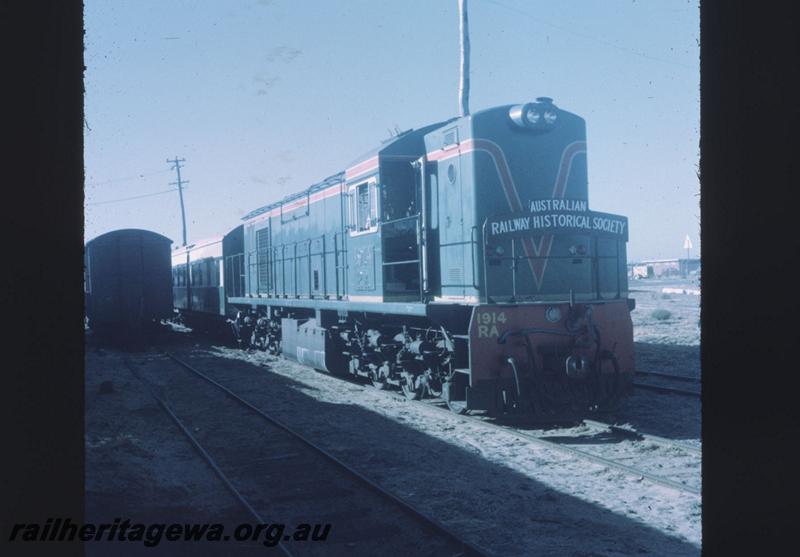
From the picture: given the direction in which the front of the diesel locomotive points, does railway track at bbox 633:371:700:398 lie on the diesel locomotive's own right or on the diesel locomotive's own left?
on the diesel locomotive's own left

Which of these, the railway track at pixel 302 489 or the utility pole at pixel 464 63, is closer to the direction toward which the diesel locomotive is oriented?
the railway track

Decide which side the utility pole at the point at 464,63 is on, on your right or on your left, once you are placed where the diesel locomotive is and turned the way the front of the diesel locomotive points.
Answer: on your left

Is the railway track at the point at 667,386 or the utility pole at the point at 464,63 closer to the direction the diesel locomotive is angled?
the railway track

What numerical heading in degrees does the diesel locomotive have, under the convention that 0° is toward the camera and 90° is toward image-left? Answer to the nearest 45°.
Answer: approximately 315°

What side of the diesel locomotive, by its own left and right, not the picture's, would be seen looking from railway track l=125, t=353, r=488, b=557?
right

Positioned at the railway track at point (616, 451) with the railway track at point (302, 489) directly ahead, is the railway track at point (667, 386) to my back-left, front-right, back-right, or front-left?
back-right
